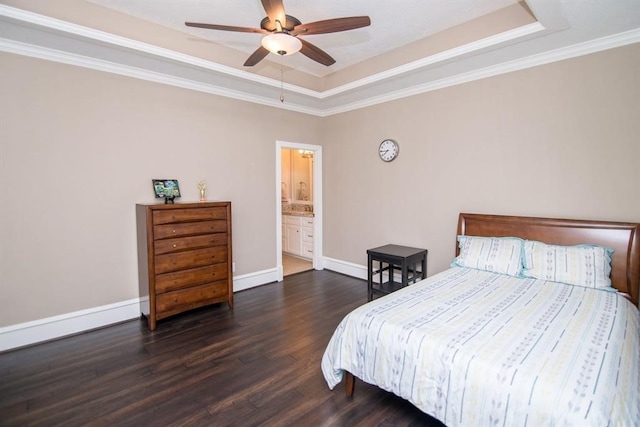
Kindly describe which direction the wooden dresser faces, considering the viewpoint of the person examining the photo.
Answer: facing the viewer and to the right of the viewer

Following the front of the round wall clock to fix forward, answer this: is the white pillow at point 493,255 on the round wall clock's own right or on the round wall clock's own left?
on the round wall clock's own left

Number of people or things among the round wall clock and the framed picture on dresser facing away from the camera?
0

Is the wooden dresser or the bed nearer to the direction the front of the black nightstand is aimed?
the wooden dresser

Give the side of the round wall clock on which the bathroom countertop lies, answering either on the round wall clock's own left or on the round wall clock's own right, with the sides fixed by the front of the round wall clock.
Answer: on the round wall clock's own right

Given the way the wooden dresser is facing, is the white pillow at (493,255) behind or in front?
in front

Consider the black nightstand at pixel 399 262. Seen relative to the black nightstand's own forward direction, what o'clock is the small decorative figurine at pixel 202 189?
The small decorative figurine is roughly at 1 o'clock from the black nightstand.

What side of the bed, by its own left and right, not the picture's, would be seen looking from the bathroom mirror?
right

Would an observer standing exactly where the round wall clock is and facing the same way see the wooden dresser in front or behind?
in front

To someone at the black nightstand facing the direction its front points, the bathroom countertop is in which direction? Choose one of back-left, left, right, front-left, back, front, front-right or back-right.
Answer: right

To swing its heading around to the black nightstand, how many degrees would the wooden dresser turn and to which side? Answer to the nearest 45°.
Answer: approximately 45° to its left

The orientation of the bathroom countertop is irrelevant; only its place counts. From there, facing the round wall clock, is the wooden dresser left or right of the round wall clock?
right
